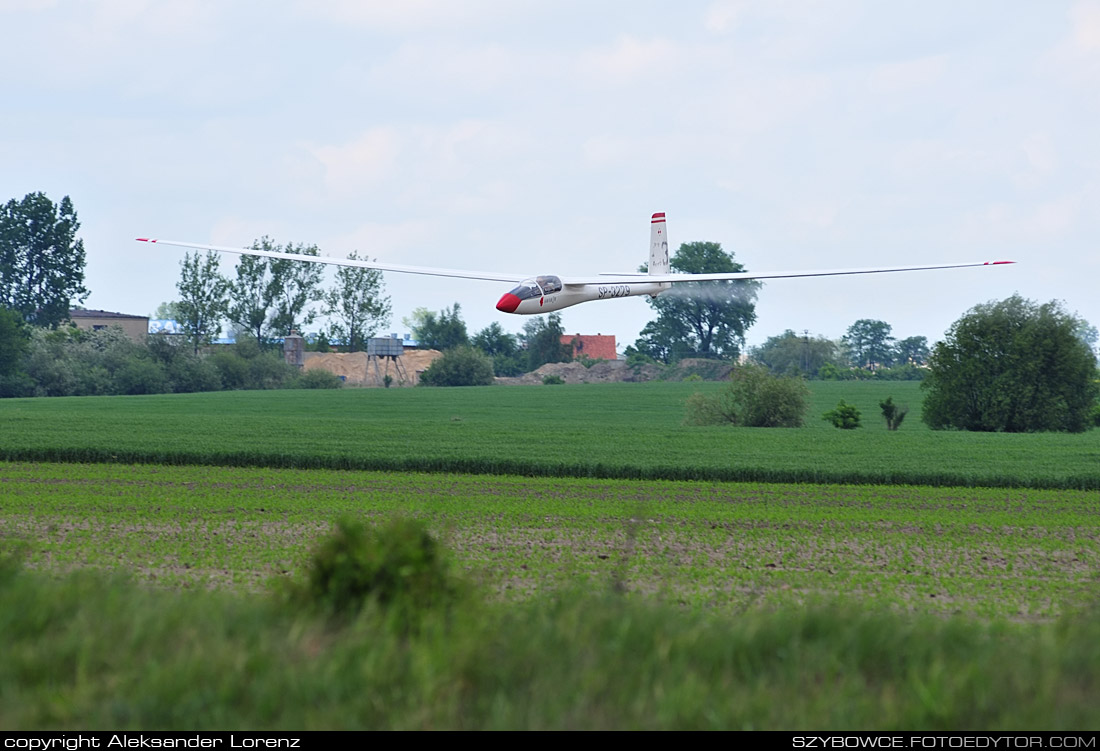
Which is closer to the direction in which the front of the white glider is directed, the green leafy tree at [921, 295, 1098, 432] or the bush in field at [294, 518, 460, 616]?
the bush in field

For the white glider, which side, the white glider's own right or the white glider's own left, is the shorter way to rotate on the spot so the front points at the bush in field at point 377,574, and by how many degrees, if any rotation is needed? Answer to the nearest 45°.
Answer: approximately 45° to the white glider's own left

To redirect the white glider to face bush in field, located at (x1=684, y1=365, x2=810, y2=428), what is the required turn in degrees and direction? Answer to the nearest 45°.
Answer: approximately 180°

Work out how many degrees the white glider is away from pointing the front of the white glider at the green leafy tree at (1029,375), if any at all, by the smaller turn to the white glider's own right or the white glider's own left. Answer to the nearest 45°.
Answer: approximately 180°

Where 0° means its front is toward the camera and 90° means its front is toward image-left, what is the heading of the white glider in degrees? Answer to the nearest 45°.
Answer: approximately 45°
